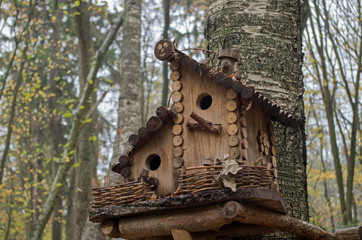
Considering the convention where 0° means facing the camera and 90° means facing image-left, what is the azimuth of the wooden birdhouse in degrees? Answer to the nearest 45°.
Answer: approximately 45°

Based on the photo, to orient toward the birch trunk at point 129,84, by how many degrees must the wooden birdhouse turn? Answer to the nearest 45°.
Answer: approximately 135° to its right

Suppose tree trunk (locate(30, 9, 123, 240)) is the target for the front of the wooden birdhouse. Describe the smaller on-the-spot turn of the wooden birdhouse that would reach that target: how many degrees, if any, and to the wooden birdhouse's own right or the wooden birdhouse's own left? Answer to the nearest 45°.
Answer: approximately 90° to the wooden birdhouse's own right

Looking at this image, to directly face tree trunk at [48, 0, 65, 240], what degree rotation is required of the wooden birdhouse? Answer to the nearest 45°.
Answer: approximately 135° to its right

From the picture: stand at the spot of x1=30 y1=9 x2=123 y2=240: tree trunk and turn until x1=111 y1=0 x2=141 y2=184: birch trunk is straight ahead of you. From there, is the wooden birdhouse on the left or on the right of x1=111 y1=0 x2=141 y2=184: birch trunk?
right

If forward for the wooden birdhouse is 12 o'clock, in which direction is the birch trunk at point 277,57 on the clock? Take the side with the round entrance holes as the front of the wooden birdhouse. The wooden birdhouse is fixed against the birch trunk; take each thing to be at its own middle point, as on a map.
The birch trunk is roughly at 6 o'clock from the wooden birdhouse.
